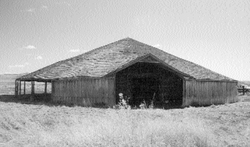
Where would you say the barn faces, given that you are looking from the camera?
facing the viewer
